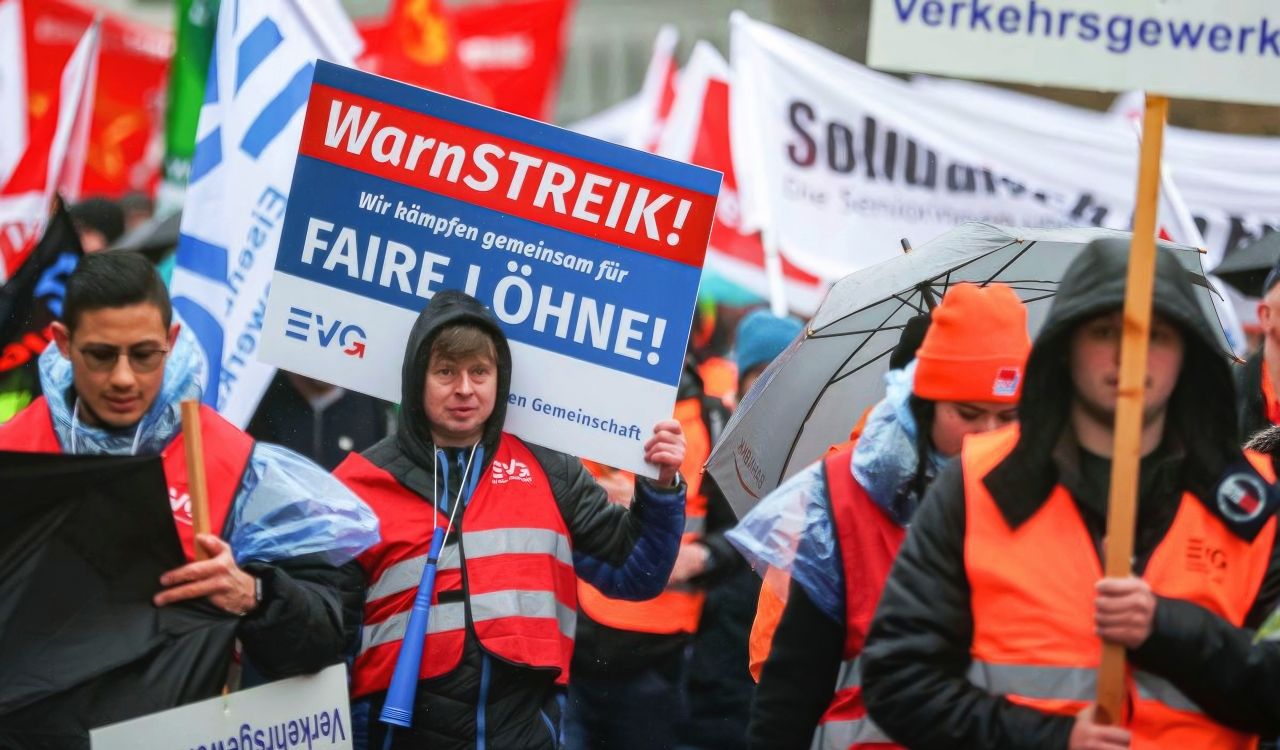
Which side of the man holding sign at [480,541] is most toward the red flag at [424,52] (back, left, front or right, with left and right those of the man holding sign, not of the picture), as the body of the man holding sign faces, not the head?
back

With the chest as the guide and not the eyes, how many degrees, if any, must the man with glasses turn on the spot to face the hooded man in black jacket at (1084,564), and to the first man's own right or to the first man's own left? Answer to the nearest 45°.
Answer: approximately 45° to the first man's own left

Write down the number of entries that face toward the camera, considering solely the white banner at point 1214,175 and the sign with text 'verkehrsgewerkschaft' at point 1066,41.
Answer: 2

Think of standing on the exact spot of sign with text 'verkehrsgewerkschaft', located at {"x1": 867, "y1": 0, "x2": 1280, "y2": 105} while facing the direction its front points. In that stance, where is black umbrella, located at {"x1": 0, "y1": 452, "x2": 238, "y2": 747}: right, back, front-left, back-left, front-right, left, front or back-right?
right

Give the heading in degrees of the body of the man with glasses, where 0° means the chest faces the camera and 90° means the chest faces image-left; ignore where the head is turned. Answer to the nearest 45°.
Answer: approximately 0°

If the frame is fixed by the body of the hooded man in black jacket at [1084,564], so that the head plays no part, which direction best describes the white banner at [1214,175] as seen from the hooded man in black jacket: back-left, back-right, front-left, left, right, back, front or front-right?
back

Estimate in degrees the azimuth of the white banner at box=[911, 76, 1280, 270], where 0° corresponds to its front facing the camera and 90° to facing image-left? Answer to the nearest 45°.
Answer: approximately 0°

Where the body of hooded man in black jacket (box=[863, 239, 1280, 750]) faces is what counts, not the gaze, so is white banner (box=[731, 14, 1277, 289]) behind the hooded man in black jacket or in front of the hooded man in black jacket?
behind

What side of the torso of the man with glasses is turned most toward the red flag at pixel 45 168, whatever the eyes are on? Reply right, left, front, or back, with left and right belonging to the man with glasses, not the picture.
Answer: back

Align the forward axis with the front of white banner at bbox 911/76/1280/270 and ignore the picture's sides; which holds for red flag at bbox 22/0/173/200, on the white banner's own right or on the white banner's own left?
on the white banner's own right

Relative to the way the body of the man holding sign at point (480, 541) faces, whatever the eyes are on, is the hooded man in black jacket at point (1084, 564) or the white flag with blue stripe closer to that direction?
the hooded man in black jacket
